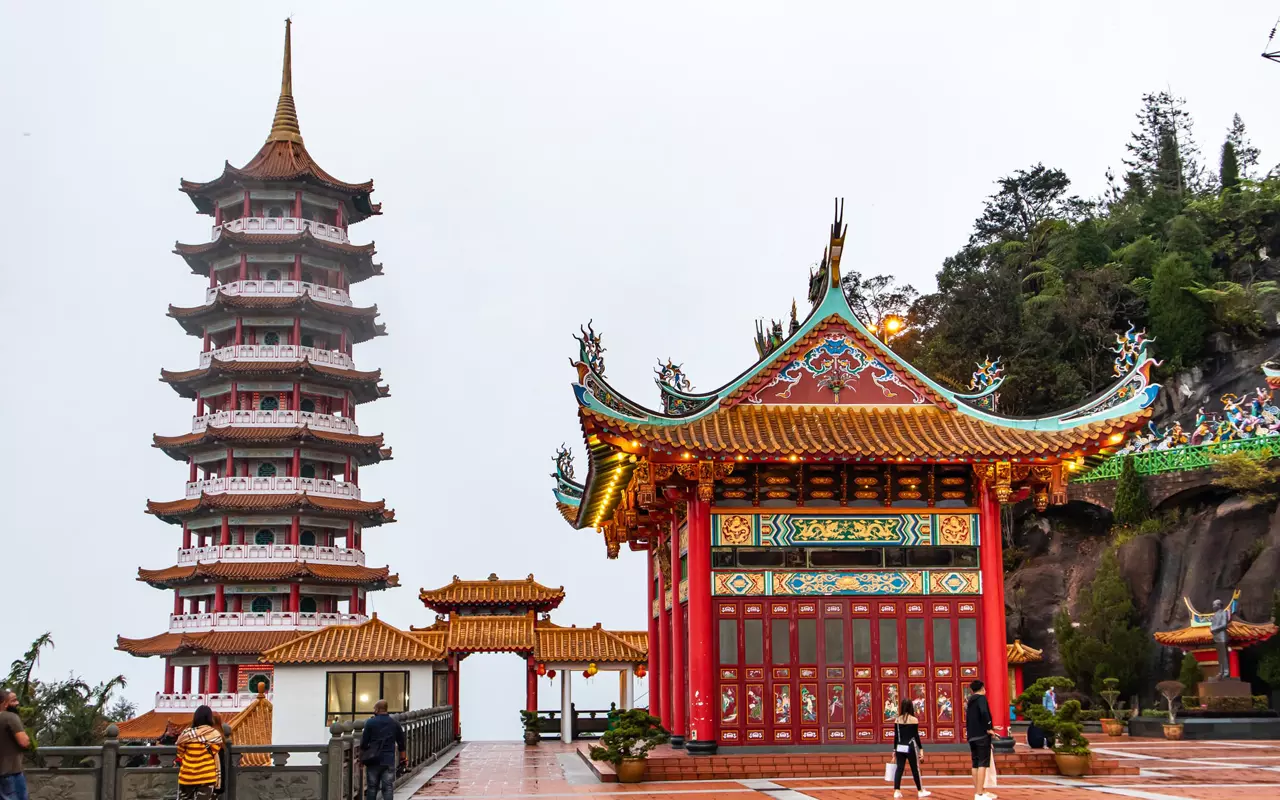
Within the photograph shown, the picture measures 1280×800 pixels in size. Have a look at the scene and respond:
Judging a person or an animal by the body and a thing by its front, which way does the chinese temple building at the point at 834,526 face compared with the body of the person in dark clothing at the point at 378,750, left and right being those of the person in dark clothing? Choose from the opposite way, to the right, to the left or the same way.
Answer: the opposite way

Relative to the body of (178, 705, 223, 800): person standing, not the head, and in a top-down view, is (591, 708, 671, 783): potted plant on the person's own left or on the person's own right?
on the person's own right

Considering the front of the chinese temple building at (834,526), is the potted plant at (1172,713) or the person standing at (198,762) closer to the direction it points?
the person standing

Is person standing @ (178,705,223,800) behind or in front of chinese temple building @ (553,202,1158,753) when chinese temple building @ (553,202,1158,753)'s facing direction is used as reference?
in front

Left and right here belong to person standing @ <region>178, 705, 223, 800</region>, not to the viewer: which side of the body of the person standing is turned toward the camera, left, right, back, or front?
back

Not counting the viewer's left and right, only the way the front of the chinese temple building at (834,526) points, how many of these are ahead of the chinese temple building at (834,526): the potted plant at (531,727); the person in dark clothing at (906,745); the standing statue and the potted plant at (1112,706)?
1

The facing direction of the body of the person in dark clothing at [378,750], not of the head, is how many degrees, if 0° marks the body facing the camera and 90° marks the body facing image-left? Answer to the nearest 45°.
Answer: approximately 180°

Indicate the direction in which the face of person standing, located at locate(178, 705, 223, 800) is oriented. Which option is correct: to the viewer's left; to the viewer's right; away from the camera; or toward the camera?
away from the camera

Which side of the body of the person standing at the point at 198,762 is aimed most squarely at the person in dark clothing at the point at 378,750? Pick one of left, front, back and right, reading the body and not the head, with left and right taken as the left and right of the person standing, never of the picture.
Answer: right

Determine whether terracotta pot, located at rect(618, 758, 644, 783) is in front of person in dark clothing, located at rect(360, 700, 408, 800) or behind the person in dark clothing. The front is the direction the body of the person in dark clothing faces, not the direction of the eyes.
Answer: in front

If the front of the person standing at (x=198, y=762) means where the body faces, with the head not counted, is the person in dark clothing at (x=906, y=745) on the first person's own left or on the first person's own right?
on the first person's own right
